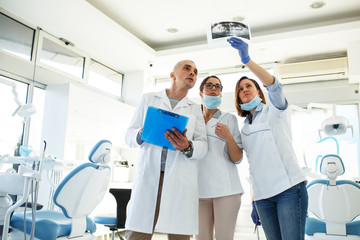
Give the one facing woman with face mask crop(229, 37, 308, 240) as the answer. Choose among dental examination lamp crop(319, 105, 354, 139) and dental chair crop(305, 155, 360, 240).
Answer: the dental examination lamp

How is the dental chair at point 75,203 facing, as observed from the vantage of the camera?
facing away from the viewer and to the left of the viewer

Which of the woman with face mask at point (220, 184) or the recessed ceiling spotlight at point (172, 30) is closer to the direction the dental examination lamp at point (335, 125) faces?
the woman with face mask

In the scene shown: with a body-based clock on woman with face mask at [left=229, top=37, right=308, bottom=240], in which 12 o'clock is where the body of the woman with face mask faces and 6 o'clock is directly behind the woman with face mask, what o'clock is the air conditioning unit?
The air conditioning unit is roughly at 5 o'clock from the woman with face mask.

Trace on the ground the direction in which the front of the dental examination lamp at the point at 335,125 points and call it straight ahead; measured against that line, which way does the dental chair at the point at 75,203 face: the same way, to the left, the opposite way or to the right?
to the right

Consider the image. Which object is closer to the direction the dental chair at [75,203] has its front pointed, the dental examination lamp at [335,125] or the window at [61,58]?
the window

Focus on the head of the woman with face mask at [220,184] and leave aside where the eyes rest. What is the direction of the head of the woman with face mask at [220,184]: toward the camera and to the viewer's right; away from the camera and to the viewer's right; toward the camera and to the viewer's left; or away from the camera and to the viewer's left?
toward the camera and to the viewer's right

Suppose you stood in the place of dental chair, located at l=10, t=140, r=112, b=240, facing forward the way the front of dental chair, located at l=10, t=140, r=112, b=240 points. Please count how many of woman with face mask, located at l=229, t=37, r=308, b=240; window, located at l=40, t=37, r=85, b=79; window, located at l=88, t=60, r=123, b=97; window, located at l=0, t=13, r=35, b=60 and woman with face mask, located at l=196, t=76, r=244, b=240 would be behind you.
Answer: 2

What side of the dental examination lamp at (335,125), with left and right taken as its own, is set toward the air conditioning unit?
back
